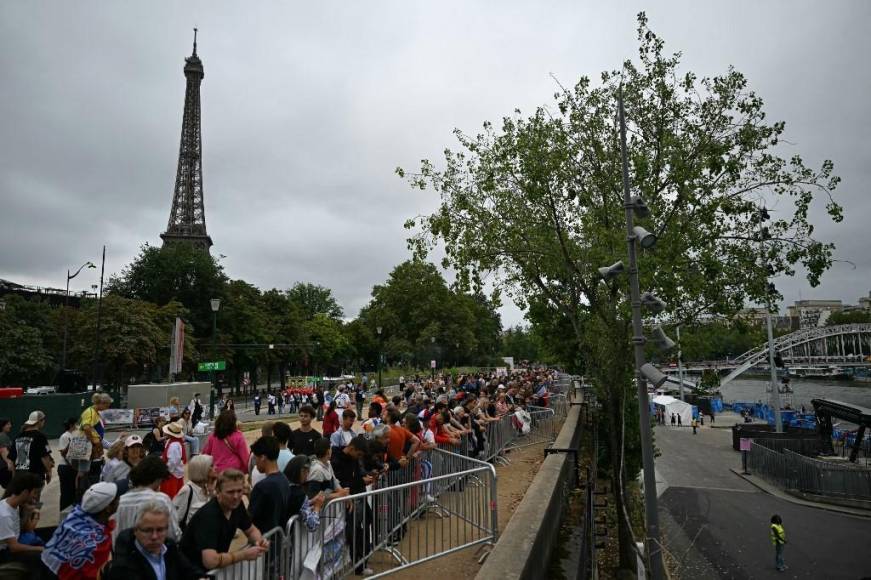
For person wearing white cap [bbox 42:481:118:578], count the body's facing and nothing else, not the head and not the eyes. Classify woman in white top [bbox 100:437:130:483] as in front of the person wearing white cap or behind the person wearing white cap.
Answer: in front

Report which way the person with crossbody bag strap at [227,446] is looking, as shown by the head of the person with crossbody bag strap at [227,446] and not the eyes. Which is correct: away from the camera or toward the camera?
away from the camera

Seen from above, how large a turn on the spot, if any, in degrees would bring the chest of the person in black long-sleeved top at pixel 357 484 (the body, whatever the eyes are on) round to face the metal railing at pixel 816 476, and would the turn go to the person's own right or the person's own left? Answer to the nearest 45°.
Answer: approximately 45° to the person's own left

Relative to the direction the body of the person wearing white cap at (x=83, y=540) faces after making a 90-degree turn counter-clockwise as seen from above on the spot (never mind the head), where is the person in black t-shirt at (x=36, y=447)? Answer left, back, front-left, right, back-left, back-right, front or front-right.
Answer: front-right

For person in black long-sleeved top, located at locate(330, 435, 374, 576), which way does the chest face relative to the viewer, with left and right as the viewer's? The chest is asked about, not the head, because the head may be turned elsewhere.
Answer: facing to the right of the viewer

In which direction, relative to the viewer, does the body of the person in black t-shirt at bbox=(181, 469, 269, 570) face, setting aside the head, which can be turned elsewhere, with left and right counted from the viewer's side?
facing the viewer and to the right of the viewer

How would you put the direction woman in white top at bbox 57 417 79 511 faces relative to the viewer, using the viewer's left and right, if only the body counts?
facing to the right of the viewer

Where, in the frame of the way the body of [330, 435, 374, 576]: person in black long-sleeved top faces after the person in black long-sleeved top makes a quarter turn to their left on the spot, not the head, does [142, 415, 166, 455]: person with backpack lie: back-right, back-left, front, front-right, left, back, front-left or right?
front-left
